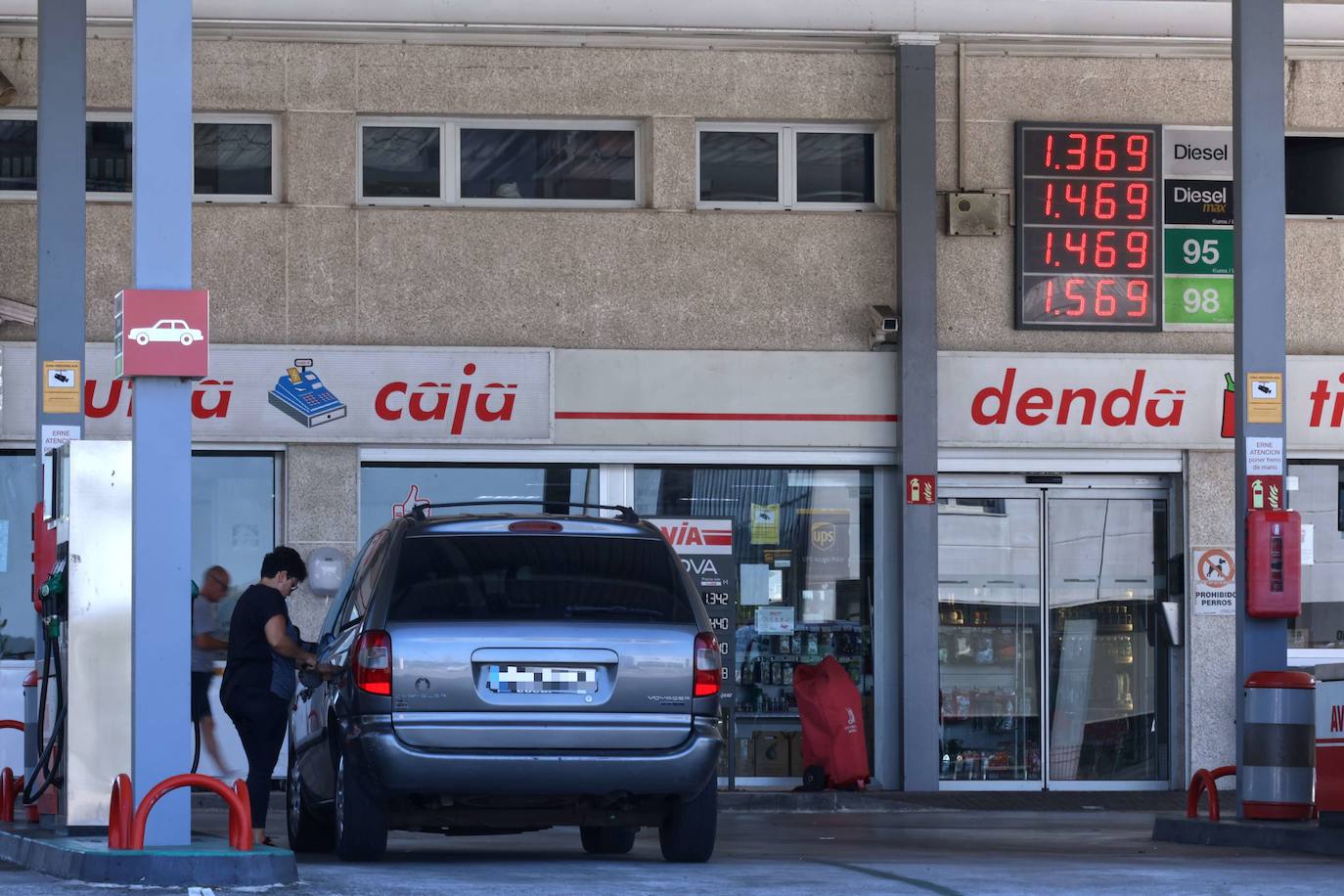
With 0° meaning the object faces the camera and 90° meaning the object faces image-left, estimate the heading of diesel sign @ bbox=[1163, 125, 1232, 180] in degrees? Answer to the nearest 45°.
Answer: approximately 0°

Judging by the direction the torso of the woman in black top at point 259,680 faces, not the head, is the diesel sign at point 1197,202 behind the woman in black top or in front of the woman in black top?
in front

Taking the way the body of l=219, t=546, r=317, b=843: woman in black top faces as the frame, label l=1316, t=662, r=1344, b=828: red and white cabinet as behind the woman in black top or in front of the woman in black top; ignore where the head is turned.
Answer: in front

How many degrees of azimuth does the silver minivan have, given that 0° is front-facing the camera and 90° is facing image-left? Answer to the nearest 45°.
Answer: approximately 180°

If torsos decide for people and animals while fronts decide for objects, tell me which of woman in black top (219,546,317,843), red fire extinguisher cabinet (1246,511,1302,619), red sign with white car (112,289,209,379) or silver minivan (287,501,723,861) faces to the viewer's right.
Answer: the woman in black top

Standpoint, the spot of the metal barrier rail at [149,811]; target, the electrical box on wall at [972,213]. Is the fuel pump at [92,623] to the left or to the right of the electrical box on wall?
left

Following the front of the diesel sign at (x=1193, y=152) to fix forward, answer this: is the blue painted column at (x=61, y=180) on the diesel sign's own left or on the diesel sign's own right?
on the diesel sign's own right

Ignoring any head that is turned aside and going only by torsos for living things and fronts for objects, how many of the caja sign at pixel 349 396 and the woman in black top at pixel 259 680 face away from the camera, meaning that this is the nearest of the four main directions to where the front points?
0

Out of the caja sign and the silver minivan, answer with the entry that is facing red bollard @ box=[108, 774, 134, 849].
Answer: the caja sign

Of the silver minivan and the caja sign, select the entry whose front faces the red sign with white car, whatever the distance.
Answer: the caja sign

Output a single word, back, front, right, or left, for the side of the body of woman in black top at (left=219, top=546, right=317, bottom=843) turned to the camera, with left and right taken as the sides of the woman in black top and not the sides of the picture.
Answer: right

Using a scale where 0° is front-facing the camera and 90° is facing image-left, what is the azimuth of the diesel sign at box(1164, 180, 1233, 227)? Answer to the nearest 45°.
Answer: approximately 0°

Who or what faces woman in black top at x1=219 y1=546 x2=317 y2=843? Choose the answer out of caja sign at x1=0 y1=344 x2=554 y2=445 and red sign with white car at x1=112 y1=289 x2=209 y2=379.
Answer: the caja sign

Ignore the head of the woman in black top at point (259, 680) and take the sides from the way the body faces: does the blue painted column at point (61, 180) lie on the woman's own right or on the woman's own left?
on the woman's own left
